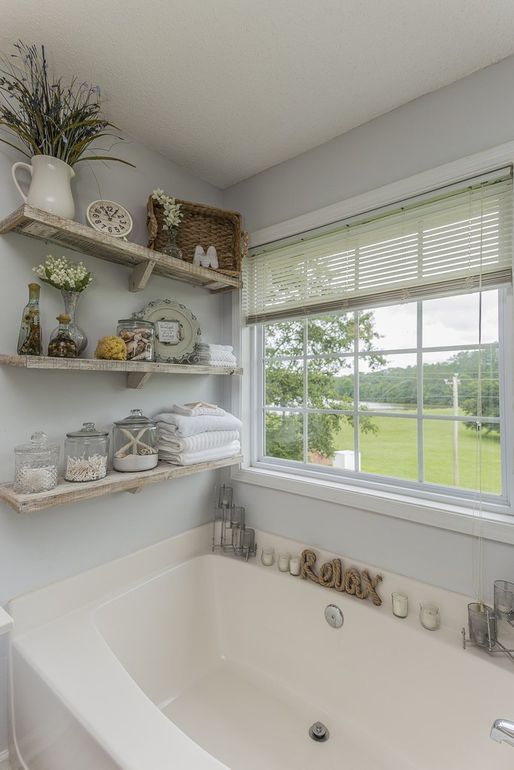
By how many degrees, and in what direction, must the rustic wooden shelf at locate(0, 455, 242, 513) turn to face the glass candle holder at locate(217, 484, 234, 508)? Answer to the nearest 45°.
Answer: approximately 90° to its left

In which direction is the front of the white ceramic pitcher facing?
to the viewer's right

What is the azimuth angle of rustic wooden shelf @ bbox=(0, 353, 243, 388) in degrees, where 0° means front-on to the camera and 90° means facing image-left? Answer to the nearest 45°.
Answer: approximately 315°

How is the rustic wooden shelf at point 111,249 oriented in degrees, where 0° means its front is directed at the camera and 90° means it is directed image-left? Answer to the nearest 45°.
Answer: approximately 315°

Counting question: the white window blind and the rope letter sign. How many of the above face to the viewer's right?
0

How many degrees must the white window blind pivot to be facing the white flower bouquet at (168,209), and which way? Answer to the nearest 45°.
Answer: approximately 45° to its right

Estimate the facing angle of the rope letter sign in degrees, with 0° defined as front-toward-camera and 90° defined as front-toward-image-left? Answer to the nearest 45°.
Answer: approximately 45°

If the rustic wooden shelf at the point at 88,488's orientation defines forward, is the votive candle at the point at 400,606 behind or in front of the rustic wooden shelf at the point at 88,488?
in front

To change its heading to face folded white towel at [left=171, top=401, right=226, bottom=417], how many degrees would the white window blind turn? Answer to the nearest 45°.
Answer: approximately 45° to its right

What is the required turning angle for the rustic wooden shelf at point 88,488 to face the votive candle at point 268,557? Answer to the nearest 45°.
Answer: approximately 45° to its left

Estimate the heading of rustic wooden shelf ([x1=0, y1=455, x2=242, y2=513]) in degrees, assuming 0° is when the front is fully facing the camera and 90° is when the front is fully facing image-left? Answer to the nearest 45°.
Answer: approximately 315°
